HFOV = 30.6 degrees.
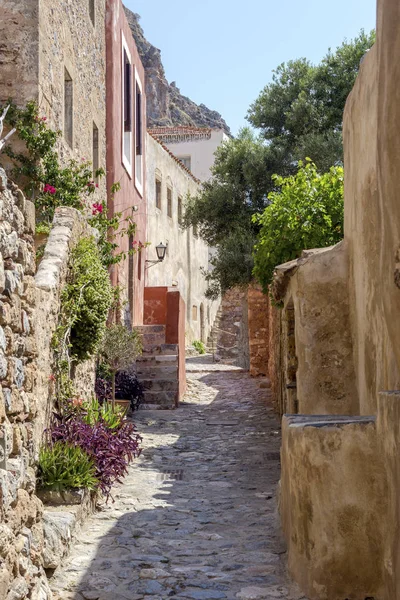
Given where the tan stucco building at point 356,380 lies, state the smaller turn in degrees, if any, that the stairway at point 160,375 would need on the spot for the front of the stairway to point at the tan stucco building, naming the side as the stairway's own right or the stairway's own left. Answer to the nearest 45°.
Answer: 0° — it already faces it

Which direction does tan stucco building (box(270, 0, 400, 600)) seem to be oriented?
to the viewer's left

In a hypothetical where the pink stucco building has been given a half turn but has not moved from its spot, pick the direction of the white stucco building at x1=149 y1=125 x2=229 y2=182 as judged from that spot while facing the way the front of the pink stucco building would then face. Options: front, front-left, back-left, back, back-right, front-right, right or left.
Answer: right

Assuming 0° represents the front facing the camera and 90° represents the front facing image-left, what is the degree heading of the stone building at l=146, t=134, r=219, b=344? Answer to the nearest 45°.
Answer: approximately 270°

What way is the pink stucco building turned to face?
to the viewer's right

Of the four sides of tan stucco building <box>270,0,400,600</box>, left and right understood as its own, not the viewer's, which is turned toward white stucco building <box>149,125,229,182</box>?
right

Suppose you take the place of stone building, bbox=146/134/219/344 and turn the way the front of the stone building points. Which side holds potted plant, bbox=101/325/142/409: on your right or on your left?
on your right

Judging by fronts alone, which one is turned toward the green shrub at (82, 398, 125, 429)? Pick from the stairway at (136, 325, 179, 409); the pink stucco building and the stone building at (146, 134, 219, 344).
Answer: the stairway

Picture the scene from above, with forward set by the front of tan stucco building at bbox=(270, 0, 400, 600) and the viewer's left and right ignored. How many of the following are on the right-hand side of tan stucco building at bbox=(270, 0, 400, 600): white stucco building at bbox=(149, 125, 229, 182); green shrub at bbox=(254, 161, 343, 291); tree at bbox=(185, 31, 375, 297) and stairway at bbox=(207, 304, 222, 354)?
4

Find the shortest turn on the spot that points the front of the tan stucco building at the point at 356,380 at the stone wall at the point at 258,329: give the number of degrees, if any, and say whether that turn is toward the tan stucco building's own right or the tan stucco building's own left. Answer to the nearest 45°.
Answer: approximately 90° to the tan stucco building's own right

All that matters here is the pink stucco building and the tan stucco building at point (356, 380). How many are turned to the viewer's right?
1
